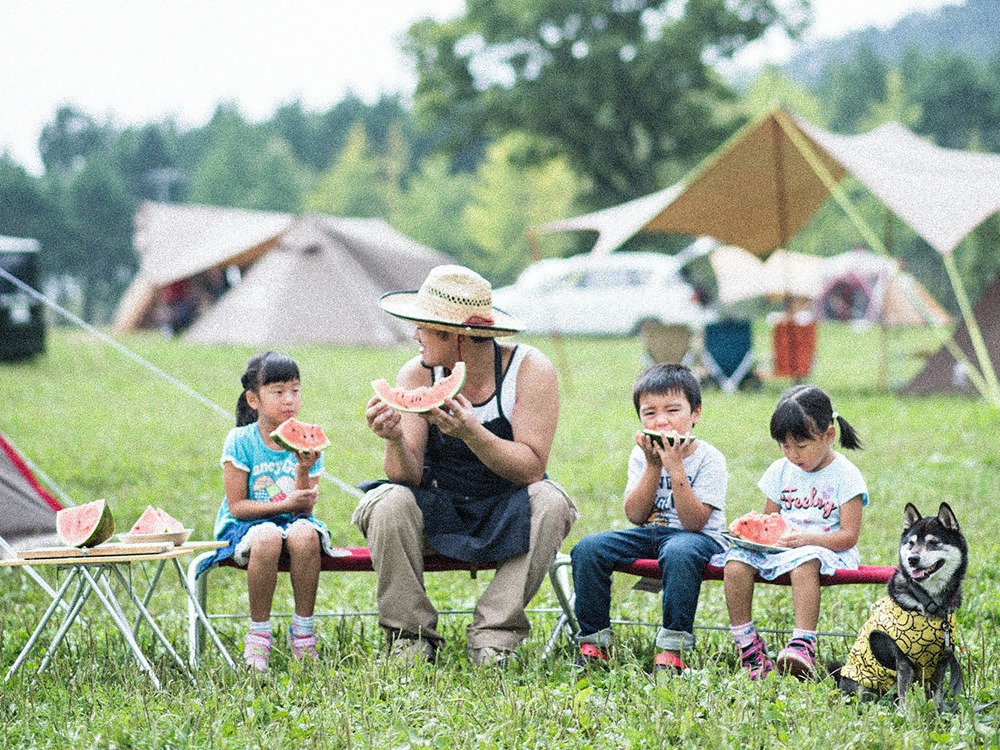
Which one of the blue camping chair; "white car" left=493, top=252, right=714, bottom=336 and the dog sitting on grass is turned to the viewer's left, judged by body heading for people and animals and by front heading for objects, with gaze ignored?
the white car

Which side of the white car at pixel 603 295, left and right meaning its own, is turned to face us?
left

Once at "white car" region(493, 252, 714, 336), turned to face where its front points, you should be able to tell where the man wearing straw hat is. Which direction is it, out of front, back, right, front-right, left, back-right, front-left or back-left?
left

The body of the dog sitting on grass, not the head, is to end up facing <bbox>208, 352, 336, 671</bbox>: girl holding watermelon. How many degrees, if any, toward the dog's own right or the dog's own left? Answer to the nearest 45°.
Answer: approximately 135° to the dog's own right

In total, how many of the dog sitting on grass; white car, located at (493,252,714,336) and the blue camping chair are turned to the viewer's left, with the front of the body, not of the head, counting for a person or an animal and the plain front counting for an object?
1

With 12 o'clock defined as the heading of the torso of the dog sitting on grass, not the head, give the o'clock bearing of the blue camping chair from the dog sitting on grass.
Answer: The blue camping chair is roughly at 7 o'clock from the dog sitting on grass.

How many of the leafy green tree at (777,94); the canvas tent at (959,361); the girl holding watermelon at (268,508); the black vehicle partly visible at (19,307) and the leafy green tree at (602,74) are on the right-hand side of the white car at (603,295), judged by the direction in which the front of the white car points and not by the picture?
2

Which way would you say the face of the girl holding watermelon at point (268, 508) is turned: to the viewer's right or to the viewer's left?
to the viewer's right

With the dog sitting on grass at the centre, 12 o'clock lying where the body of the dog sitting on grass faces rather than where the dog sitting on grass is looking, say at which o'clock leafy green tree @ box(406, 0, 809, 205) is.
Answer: The leafy green tree is roughly at 7 o'clock from the dog sitting on grass.

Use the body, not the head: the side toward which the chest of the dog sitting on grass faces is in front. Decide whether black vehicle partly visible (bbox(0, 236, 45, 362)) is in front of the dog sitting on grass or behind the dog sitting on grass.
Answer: behind

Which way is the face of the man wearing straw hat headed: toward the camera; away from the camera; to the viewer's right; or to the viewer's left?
to the viewer's left
